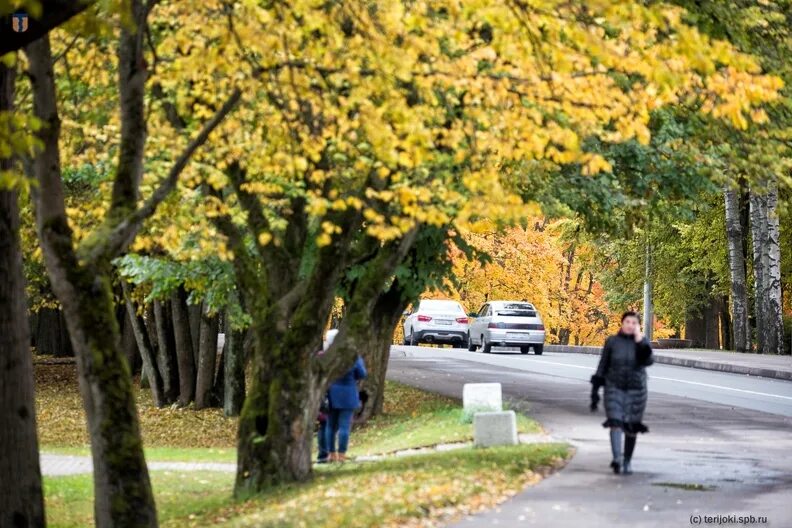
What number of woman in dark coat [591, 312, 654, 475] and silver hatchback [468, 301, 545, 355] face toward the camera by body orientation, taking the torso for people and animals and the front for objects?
1

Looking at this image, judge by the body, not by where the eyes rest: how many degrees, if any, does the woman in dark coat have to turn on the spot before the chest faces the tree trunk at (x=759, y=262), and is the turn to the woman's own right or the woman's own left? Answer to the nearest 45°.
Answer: approximately 180°

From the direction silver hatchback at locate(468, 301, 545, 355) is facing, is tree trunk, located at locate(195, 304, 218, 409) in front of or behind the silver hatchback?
behind

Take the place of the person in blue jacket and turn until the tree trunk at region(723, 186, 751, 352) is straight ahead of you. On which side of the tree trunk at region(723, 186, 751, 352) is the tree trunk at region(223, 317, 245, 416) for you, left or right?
left

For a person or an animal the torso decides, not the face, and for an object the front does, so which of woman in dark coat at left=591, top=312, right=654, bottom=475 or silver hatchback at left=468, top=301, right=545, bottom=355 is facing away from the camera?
the silver hatchback

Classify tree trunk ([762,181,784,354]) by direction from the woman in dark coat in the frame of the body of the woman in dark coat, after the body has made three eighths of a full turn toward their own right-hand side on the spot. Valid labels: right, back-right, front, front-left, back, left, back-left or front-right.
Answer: front-right

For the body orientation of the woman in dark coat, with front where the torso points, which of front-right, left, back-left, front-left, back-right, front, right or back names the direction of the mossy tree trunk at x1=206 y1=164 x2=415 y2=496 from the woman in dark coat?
right

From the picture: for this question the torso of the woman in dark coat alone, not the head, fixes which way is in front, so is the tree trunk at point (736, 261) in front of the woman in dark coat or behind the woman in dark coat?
behind

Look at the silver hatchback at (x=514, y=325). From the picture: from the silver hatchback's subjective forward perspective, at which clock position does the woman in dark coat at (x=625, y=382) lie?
The woman in dark coat is roughly at 6 o'clock from the silver hatchback.

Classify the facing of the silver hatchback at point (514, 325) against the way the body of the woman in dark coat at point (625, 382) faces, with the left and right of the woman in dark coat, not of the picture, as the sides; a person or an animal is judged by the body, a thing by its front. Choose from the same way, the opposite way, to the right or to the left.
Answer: the opposite way

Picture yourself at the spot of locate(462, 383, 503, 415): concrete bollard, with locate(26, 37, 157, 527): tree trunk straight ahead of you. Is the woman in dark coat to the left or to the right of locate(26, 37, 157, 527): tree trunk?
left

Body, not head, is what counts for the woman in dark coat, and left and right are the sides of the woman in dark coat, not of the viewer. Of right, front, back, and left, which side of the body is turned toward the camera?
front

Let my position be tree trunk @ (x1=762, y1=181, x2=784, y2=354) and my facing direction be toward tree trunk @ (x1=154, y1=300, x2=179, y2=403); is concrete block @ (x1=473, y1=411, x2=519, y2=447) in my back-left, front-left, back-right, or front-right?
front-left

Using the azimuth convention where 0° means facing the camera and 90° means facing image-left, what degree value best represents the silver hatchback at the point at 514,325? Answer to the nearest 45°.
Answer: approximately 180°

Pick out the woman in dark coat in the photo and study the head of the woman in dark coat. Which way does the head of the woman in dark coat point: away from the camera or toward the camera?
toward the camera
